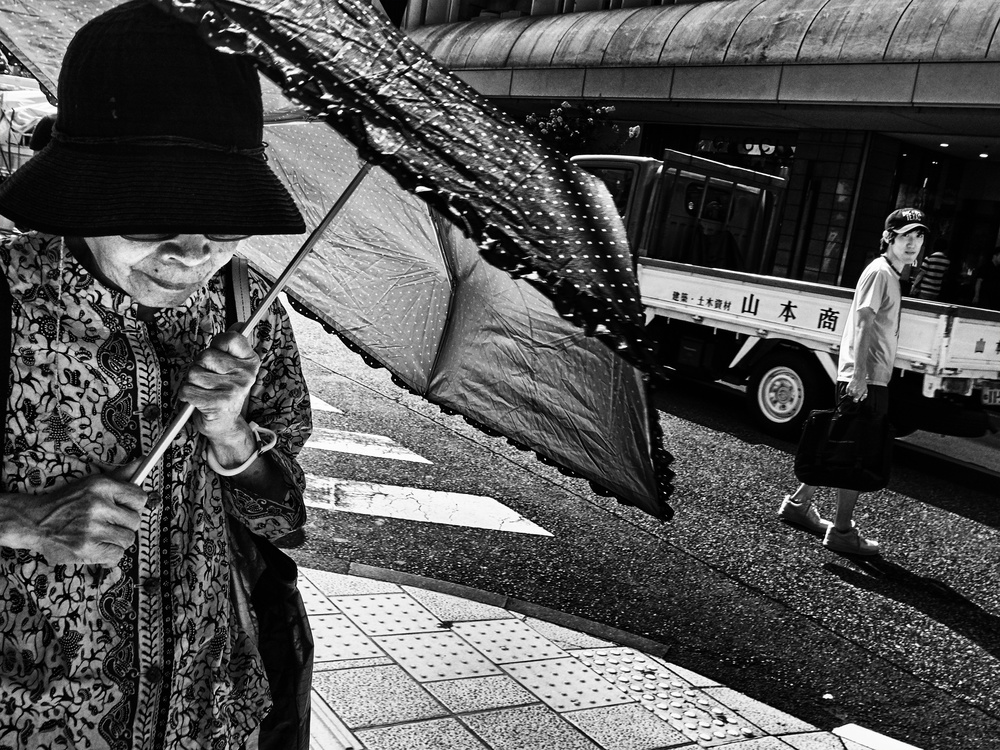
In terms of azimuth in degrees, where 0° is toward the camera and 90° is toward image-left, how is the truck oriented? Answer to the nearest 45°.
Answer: approximately 135°

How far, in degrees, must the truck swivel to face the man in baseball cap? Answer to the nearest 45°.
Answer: approximately 135° to its left
